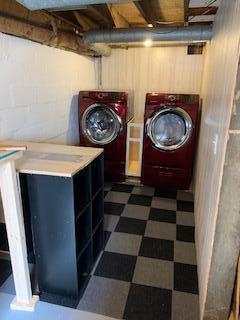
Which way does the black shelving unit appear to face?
to the viewer's right

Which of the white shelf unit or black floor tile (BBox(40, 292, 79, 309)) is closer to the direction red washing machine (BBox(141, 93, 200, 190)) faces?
the black floor tile

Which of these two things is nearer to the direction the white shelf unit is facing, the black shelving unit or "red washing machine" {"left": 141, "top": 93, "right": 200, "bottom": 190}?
the black shelving unit

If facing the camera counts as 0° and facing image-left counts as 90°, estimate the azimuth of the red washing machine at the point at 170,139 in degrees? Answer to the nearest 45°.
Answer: approximately 0°

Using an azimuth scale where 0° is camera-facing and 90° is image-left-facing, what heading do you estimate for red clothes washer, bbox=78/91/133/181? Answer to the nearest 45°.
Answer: approximately 0°

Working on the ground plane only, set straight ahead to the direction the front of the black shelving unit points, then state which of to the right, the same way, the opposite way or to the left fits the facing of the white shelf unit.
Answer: to the right

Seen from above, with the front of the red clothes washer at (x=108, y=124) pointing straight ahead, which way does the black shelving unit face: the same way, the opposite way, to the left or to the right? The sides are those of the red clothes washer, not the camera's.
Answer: to the left
